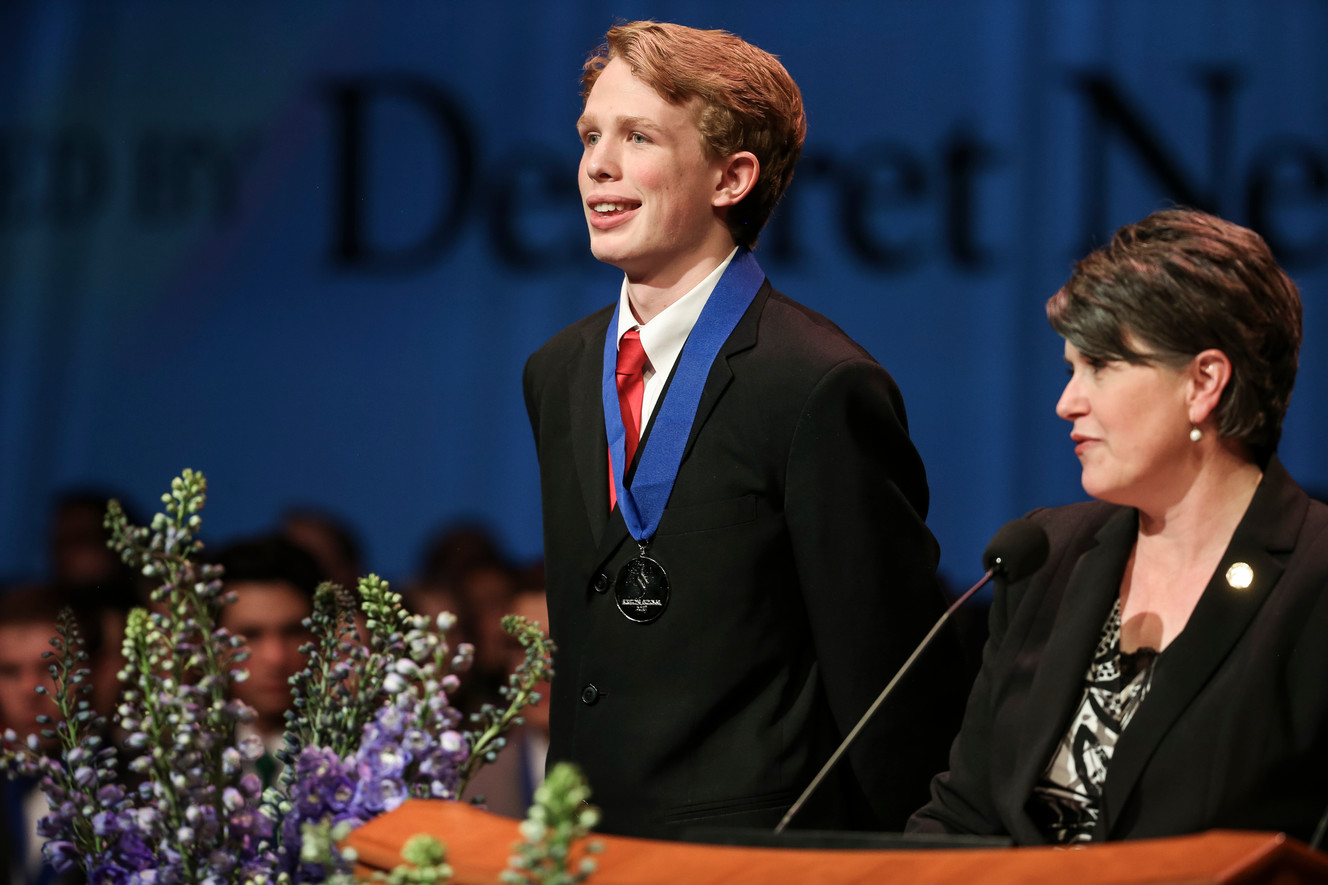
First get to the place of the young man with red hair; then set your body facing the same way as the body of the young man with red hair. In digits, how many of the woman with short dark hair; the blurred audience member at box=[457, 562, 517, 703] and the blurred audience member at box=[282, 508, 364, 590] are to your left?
1

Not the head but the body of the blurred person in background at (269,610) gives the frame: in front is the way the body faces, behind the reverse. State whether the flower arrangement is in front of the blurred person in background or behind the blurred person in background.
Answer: in front

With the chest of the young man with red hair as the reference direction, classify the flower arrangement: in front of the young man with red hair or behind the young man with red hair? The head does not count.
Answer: in front

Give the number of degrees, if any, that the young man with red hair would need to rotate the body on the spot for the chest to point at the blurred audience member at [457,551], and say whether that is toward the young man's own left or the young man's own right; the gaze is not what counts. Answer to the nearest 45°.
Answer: approximately 135° to the young man's own right

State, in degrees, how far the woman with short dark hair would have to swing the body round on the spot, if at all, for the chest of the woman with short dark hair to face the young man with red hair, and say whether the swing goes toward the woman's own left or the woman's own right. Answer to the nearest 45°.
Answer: approximately 90° to the woman's own right

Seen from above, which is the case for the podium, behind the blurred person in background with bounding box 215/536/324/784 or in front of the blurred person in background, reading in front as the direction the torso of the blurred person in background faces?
in front

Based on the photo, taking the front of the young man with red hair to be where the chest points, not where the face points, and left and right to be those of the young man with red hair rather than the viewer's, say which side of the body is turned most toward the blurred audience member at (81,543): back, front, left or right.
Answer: right

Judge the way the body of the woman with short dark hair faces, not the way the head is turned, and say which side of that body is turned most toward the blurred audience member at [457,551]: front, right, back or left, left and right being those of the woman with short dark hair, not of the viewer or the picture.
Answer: right
